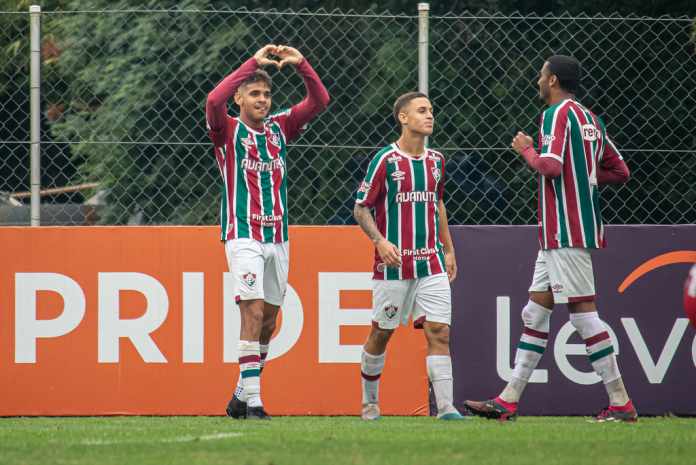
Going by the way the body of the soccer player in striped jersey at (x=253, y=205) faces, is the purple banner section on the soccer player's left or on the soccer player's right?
on the soccer player's left

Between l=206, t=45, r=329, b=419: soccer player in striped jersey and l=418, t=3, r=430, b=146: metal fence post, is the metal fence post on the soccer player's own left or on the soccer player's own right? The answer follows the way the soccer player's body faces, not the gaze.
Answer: on the soccer player's own left

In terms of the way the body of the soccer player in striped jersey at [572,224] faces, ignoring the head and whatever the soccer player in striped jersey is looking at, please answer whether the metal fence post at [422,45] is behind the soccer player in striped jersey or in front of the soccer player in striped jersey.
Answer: in front

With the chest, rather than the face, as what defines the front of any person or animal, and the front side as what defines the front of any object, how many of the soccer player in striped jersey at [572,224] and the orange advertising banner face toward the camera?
1

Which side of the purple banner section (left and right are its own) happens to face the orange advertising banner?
right

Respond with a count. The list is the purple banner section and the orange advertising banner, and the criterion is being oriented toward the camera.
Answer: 2

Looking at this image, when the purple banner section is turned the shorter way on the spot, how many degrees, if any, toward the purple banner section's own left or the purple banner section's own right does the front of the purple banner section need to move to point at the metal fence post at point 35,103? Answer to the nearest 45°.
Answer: approximately 90° to the purple banner section's own right

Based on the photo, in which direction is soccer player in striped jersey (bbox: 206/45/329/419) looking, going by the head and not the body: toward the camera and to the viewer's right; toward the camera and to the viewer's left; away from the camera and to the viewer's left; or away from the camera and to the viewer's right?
toward the camera and to the viewer's right

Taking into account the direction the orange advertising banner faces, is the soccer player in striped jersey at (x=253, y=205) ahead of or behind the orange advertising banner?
ahead

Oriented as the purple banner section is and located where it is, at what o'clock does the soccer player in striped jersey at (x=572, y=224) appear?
The soccer player in striped jersey is roughly at 12 o'clock from the purple banner section.

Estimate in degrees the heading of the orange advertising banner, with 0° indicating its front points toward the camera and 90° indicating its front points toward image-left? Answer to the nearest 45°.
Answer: approximately 0°

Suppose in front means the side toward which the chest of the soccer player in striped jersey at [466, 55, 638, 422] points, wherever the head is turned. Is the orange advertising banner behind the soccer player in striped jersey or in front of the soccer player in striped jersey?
in front

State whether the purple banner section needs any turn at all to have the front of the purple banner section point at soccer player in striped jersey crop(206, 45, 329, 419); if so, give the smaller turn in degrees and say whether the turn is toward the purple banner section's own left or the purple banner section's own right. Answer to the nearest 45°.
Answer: approximately 45° to the purple banner section's own right
